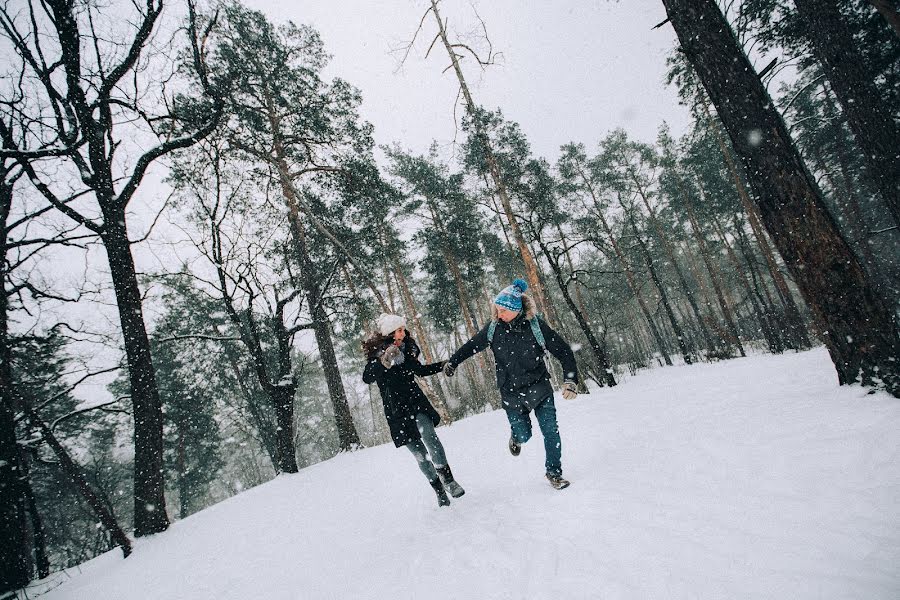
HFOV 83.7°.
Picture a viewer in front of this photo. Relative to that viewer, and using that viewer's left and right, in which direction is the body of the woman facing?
facing the viewer and to the right of the viewer

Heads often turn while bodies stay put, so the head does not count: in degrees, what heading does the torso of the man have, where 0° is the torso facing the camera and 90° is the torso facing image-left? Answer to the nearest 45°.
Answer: approximately 0°

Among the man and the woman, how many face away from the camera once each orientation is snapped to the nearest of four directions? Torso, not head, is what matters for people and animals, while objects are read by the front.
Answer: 0

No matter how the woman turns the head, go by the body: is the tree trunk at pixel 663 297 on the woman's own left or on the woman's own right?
on the woman's own left

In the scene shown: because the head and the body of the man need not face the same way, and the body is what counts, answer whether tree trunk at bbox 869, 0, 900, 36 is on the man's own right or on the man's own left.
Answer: on the man's own left

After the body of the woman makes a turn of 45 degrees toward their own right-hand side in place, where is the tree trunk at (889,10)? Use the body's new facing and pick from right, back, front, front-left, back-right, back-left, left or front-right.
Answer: left

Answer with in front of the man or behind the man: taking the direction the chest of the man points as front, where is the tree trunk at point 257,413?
behind

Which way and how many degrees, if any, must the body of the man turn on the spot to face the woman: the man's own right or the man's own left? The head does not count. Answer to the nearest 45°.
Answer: approximately 90° to the man's own right

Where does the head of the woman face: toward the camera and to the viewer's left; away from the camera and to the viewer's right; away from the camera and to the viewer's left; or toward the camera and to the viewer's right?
toward the camera and to the viewer's right
